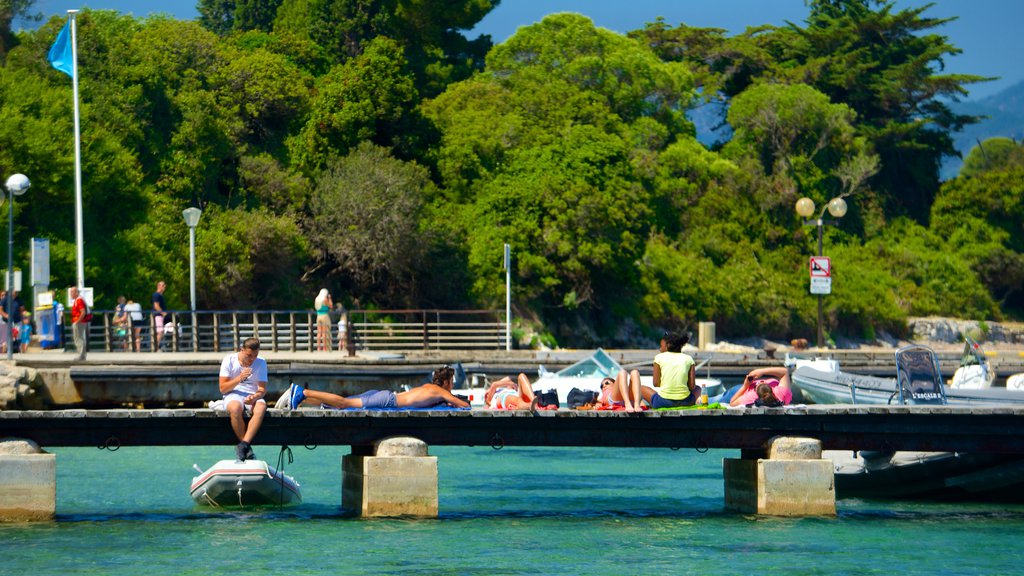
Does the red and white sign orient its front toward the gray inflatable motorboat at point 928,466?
yes

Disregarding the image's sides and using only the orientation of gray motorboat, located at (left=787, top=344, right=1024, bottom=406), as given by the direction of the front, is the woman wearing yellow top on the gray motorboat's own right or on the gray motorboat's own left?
on the gray motorboat's own left

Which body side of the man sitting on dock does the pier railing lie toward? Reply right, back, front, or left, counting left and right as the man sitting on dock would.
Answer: back

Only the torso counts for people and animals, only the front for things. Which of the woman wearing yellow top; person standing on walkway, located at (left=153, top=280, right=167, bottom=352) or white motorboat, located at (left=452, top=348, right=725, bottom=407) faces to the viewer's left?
the white motorboat

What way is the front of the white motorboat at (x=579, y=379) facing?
to the viewer's left

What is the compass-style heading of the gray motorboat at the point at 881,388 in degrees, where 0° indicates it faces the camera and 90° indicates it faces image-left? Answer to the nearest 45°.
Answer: approximately 90°

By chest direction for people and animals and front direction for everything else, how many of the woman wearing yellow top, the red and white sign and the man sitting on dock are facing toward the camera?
2
